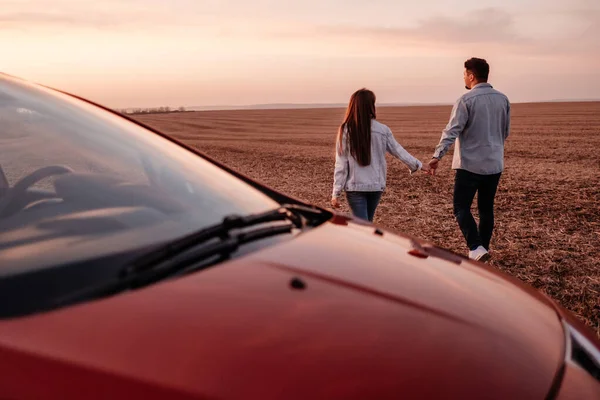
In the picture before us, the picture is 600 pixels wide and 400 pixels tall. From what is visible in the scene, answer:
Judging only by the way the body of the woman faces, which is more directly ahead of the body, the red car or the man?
the man

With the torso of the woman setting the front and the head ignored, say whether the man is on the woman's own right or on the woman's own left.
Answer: on the woman's own right

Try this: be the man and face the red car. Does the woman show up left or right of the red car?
right

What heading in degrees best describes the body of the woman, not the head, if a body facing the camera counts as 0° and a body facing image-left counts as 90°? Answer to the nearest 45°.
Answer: approximately 180°

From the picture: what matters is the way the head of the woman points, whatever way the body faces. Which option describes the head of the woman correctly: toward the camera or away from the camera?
away from the camera

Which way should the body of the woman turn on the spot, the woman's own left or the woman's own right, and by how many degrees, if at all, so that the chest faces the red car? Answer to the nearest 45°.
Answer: approximately 180°

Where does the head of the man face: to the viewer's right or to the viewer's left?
to the viewer's left
